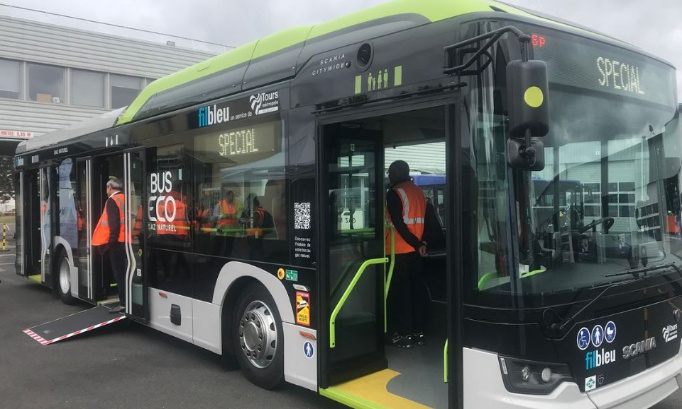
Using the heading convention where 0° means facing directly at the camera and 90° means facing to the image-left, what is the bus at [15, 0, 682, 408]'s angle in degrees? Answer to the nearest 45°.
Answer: approximately 315°

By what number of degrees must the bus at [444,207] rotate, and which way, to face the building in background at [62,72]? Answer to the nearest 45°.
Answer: approximately 180°

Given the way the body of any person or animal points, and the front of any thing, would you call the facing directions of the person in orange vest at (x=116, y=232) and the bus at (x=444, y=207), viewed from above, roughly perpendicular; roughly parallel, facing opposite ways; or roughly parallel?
roughly perpendicular
